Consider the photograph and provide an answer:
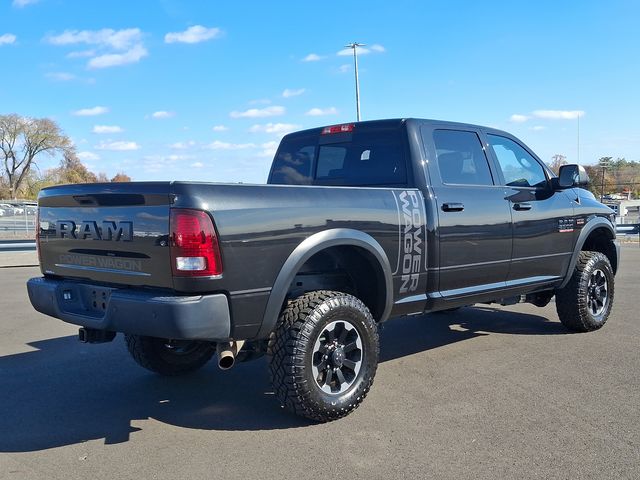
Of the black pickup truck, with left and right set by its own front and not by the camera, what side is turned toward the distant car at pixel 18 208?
left

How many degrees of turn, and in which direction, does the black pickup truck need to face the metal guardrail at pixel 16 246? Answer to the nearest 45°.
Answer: approximately 90° to its left

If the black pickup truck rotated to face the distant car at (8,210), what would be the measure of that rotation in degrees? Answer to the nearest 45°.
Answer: approximately 90° to its left

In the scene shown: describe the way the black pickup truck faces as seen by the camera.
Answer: facing away from the viewer and to the right of the viewer
